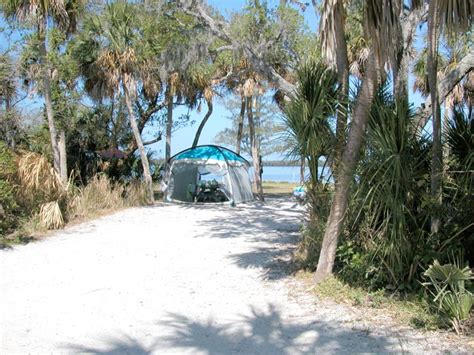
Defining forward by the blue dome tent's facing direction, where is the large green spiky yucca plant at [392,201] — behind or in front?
in front

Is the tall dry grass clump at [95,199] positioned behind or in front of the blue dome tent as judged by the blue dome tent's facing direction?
in front

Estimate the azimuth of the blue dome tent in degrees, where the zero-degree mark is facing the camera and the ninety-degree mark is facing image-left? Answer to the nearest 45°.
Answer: approximately 0°

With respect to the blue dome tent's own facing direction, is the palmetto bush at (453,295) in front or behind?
in front

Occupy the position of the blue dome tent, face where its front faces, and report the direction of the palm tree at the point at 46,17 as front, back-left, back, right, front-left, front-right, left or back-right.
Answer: front-right

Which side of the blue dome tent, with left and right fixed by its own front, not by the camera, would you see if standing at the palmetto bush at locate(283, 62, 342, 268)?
front
